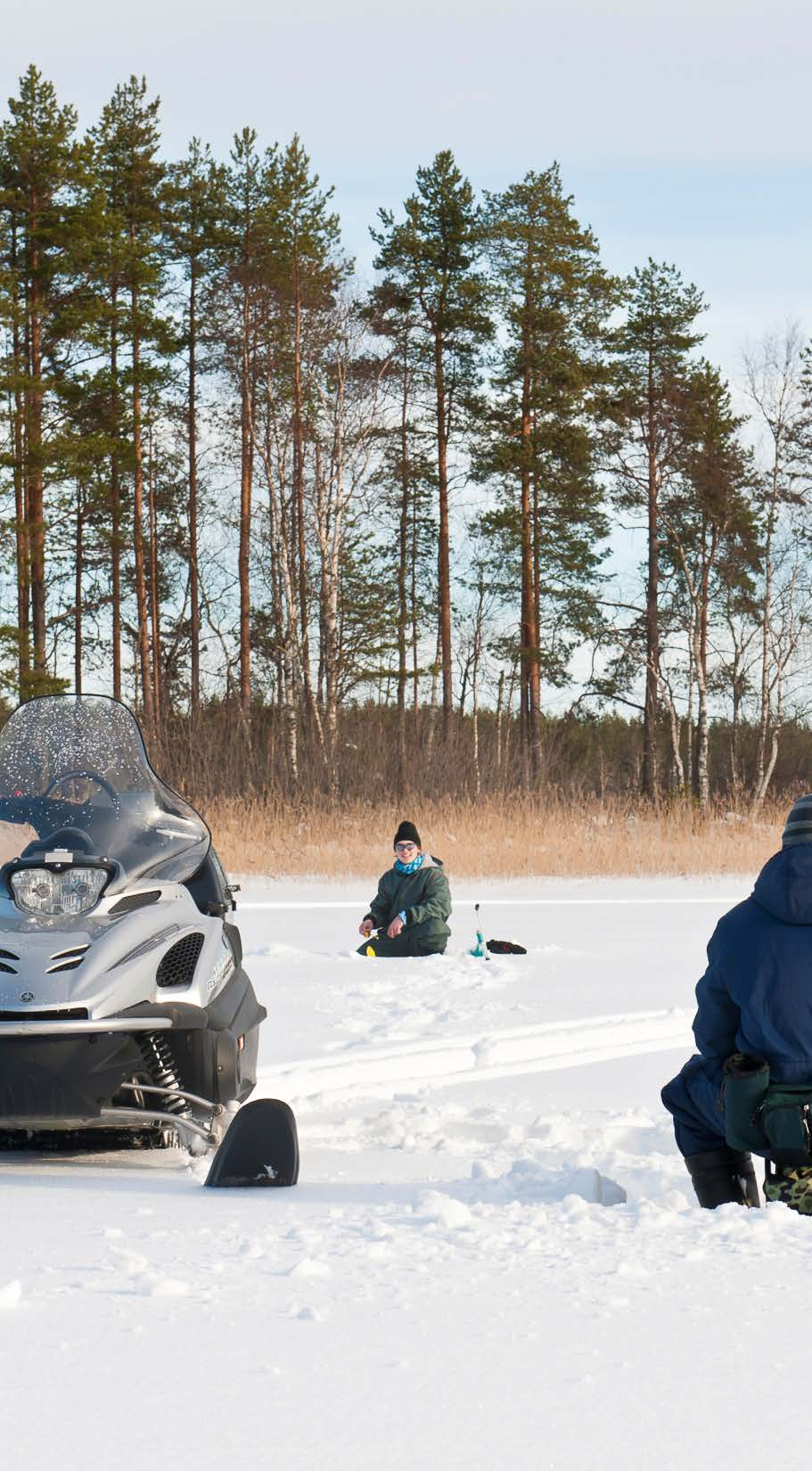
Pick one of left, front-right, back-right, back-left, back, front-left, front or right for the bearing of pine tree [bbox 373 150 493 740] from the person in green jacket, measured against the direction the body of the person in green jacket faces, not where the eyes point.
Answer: back-right

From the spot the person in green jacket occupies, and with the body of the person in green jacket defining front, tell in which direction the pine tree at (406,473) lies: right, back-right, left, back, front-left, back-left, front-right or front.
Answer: back-right

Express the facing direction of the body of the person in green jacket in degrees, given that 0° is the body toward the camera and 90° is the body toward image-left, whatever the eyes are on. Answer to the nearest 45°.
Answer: approximately 45°

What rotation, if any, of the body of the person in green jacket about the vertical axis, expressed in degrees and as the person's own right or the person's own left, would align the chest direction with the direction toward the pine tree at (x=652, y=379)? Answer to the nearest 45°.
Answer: approximately 135° to the person's own right

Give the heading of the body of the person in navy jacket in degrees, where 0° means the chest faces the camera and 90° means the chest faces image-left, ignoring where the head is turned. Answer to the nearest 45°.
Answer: approximately 180°

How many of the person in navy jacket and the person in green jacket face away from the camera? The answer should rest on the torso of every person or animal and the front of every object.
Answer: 1

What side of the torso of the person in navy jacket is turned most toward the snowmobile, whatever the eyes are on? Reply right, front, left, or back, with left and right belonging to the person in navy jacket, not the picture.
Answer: left

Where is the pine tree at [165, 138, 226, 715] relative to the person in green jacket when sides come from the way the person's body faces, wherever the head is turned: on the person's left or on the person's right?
on the person's right

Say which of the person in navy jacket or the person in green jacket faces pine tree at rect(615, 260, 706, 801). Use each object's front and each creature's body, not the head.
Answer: the person in navy jacket

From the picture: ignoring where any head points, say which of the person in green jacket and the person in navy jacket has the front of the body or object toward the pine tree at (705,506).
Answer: the person in navy jacket

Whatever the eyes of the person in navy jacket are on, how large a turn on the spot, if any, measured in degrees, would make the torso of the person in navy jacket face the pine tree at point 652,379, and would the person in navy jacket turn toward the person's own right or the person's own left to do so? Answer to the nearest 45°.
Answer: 0° — they already face it

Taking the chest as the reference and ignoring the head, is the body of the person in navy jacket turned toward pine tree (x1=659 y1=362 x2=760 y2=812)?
yes
